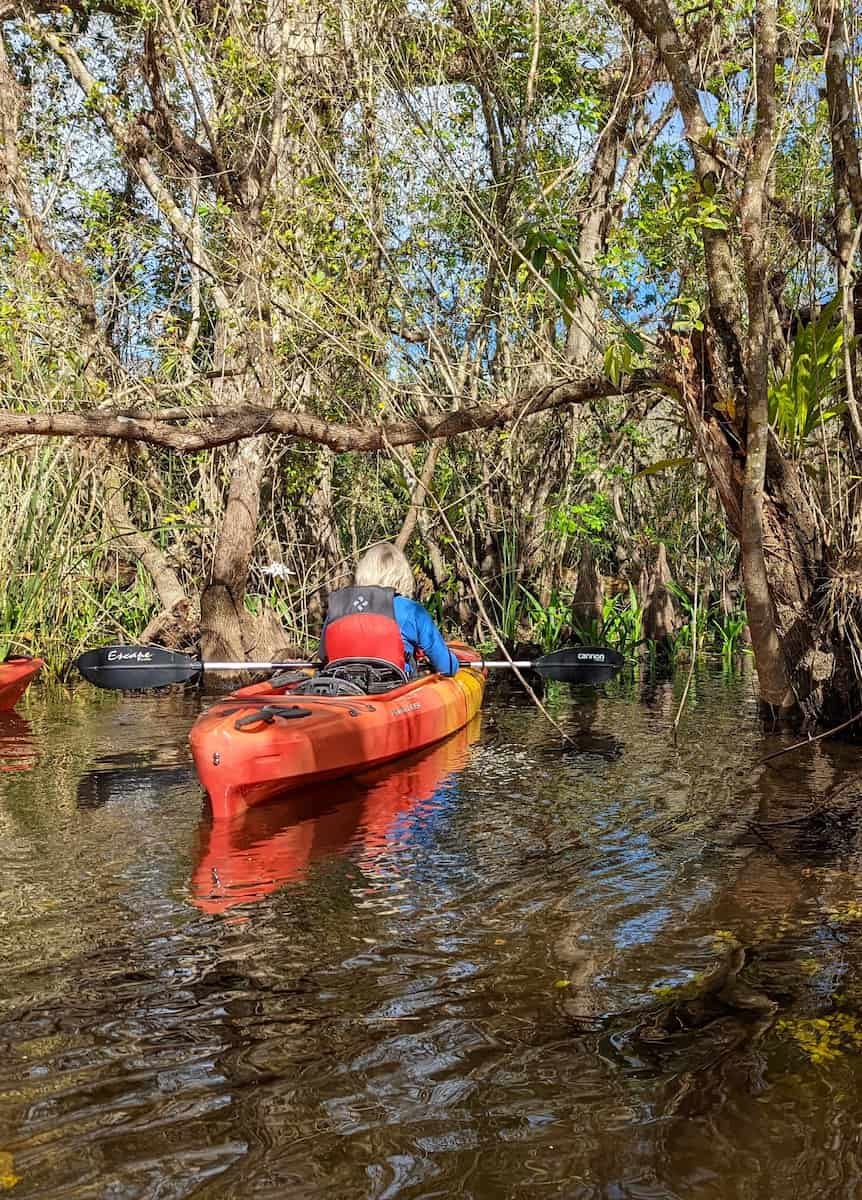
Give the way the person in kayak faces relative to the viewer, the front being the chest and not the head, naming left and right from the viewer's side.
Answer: facing away from the viewer and to the right of the viewer

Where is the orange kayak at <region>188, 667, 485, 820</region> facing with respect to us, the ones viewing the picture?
facing away from the viewer and to the right of the viewer

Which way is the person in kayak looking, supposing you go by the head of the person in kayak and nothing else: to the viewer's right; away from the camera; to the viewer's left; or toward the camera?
away from the camera
